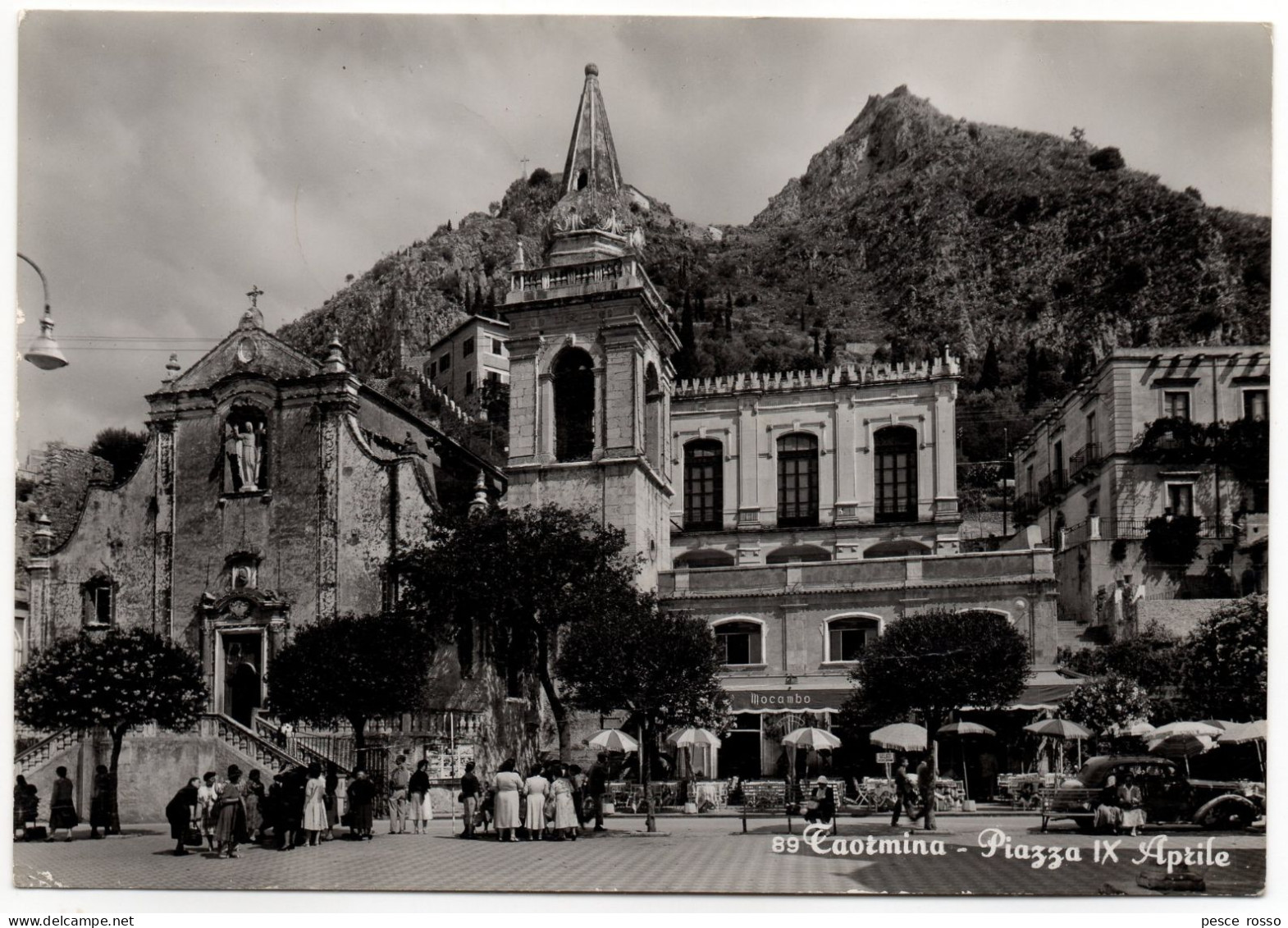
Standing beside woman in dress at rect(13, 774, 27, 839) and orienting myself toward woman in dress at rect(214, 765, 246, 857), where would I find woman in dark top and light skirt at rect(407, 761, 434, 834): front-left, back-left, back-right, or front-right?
front-left

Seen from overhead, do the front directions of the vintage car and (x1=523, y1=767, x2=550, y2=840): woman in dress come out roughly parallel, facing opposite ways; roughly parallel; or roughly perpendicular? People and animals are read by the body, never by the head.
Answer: roughly perpendicular

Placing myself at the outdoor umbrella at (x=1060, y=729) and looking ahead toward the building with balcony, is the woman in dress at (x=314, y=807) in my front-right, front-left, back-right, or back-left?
back-left

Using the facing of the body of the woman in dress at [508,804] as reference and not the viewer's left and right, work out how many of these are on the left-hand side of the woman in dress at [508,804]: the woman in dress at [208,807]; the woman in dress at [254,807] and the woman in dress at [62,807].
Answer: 3

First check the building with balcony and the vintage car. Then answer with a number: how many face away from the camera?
0

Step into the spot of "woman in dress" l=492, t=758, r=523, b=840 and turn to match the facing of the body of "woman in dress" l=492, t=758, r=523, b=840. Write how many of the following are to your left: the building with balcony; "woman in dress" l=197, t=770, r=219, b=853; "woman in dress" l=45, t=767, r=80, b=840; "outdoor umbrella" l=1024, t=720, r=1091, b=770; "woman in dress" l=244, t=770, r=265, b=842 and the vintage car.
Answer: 3

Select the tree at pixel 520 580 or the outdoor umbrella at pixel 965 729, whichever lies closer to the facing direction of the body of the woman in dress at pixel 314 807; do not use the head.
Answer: the tree

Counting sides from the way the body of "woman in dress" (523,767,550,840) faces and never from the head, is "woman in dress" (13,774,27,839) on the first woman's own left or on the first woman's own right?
on the first woman's own left

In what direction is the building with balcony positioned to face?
toward the camera
